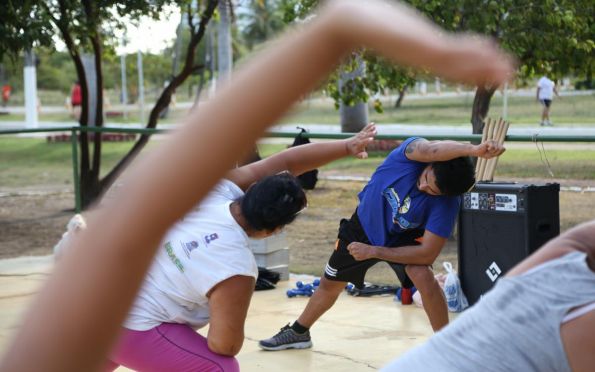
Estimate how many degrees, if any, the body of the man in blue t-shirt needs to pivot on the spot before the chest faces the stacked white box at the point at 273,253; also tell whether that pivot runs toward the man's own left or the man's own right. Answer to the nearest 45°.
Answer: approximately 135° to the man's own right

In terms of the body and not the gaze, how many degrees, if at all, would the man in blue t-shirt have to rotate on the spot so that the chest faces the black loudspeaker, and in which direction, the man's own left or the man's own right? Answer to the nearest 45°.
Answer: approximately 135° to the man's own left

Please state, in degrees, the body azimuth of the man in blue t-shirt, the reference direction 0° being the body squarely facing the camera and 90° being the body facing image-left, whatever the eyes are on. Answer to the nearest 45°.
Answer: approximately 0°

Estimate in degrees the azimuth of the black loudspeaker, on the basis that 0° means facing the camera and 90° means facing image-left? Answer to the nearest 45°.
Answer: approximately 45°

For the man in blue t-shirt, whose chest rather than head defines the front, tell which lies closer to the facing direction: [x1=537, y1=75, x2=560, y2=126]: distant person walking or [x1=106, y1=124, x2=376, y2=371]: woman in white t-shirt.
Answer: the woman in white t-shirt

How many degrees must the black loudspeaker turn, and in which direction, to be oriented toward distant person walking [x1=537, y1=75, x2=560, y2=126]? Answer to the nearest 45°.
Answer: approximately 135° to its right

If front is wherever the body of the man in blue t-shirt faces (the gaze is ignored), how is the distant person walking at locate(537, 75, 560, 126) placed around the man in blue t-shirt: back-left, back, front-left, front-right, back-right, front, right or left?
back

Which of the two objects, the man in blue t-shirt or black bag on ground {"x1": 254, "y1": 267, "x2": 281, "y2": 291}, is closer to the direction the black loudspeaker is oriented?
the man in blue t-shirt
